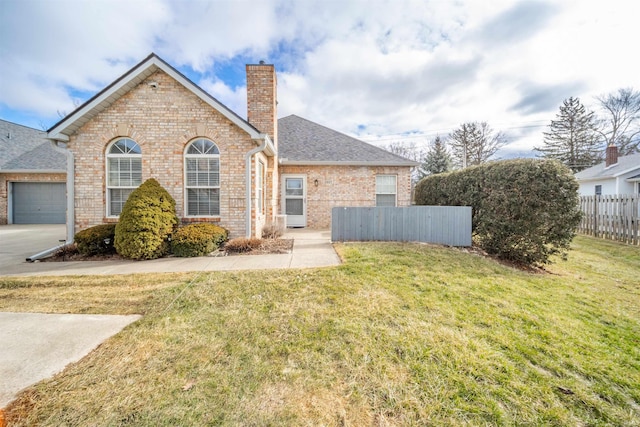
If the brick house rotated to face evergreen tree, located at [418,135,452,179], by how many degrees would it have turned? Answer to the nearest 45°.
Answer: approximately 135° to its left

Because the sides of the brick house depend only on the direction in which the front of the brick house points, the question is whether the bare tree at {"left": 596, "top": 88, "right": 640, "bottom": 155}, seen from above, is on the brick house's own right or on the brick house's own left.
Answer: on the brick house's own left

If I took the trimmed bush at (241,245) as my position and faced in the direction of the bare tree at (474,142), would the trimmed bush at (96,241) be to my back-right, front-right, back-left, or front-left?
back-left

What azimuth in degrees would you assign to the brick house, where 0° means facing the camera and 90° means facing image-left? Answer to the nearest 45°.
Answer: approximately 0°

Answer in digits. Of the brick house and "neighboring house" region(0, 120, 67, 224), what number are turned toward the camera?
2

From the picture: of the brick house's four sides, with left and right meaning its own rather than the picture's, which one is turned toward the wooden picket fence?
left

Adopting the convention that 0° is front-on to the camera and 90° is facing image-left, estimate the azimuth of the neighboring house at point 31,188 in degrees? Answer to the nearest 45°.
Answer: approximately 0°

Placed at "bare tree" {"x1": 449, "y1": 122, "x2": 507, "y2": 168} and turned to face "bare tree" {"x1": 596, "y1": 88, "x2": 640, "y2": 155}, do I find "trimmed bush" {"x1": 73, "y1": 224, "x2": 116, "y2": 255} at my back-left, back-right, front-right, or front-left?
back-right
